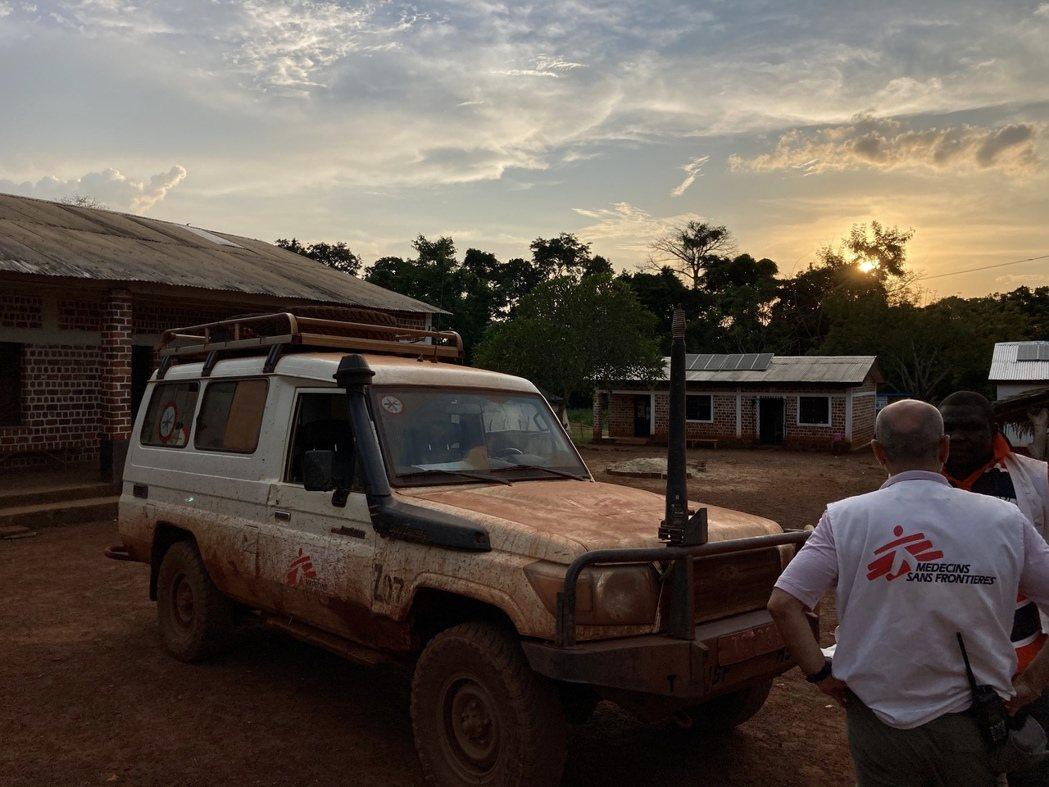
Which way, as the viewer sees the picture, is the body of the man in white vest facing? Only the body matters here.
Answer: away from the camera

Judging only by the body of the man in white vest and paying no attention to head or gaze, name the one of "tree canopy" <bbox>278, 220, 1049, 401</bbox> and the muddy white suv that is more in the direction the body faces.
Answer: the tree canopy

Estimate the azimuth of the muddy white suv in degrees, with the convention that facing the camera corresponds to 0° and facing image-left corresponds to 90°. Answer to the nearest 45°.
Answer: approximately 315°

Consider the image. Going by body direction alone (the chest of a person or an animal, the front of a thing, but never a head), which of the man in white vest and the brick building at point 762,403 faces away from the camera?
the man in white vest

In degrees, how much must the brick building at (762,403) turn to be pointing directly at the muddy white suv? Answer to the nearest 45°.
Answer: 0° — it already faces it

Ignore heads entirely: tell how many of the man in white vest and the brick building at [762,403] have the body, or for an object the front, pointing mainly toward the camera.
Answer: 1

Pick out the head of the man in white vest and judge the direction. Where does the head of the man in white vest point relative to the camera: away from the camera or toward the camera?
away from the camera

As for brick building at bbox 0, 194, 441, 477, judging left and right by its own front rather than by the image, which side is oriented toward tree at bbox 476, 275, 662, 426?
left

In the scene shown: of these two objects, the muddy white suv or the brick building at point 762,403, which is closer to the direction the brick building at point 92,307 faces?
the muddy white suv

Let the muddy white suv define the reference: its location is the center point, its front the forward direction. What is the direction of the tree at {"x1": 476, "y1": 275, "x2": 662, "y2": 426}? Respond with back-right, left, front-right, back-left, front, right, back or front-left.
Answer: back-left

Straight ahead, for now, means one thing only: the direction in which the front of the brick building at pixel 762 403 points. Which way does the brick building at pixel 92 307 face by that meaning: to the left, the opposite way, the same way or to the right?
to the left

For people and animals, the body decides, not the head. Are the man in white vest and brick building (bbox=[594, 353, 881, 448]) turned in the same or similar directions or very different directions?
very different directions

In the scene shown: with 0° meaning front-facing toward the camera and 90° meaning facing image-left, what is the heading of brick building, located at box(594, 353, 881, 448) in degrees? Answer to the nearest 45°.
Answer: approximately 0°
